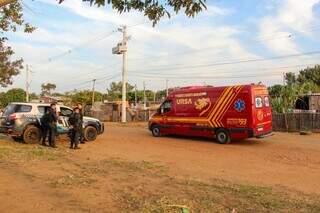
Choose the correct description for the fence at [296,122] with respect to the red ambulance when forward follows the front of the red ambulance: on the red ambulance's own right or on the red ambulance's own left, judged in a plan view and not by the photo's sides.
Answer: on the red ambulance's own right

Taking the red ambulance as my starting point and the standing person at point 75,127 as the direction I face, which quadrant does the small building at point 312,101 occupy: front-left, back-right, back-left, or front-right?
back-right

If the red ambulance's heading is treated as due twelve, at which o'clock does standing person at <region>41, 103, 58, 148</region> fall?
The standing person is roughly at 10 o'clock from the red ambulance.

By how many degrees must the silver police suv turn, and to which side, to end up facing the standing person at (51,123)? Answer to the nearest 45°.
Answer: approximately 90° to its right

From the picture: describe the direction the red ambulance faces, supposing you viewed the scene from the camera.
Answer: facing away from the viewer and to the left of the viewer

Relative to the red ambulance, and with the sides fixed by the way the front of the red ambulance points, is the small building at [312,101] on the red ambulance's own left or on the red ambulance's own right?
on the red ambulance's own right

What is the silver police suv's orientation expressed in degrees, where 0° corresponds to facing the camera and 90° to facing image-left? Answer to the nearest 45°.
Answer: approximately 225°

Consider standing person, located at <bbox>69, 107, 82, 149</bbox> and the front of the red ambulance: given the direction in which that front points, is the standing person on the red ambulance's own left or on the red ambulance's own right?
on the red ambulance's own left
